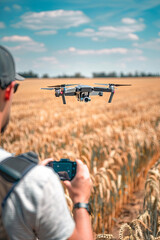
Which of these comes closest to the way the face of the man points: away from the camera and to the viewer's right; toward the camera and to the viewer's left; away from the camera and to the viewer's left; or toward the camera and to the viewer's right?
away from the camera and to the viewer's right

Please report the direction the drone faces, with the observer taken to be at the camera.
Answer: facing the viewer

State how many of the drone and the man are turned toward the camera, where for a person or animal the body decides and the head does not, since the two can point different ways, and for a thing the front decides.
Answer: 1

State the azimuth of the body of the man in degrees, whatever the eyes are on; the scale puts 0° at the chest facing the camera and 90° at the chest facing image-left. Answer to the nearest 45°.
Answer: approximately 225°
